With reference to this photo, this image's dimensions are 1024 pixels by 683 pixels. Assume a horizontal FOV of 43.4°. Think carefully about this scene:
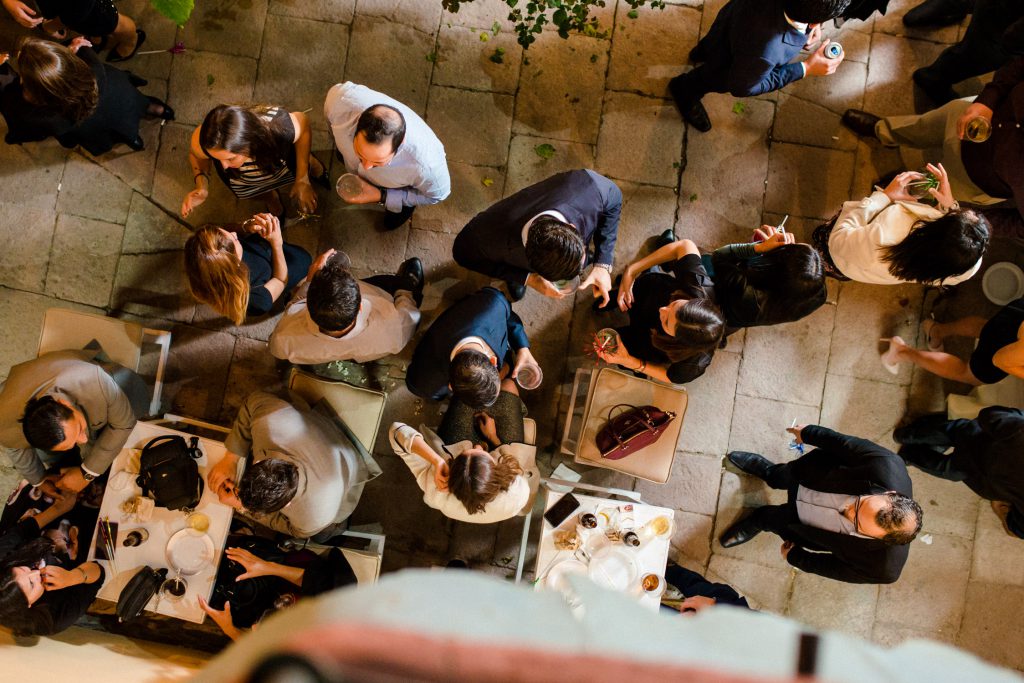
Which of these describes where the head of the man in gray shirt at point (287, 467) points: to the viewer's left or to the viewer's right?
to the viewer's left

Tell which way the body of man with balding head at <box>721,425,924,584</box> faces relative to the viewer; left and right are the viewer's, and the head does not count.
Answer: facing to the left of the viewer

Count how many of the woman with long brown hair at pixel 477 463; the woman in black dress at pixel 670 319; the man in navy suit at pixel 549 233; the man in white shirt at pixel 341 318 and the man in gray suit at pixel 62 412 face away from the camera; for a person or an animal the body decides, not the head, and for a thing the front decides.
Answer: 2

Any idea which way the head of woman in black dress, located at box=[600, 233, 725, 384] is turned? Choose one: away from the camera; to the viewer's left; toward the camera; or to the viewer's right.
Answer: to the viewer's left

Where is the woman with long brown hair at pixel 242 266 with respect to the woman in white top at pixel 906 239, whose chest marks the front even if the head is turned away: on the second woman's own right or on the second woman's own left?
on the second woman's own left

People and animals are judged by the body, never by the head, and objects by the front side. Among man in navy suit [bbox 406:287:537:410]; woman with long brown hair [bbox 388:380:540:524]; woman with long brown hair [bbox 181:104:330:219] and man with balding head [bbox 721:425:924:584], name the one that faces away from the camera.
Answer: woman with long brown hair [bbox 388:380:540:524]

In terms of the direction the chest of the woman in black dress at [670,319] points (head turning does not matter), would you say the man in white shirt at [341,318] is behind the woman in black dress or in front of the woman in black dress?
in front

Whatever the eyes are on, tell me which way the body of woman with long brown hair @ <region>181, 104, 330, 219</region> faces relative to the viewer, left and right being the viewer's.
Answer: facing the viewer

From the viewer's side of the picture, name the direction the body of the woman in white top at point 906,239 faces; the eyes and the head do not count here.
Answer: away from the camera

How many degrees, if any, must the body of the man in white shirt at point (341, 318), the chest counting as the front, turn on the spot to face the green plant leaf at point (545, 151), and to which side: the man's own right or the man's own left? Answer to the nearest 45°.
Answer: approximately 45° to the man's own right

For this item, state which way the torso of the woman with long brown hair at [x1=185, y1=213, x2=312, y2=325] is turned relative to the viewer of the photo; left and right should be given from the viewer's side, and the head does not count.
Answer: facing away from the viewer and to the right of the viewer

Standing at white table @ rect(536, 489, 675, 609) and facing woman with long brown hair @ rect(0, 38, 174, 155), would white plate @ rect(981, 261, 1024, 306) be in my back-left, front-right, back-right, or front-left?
back-right

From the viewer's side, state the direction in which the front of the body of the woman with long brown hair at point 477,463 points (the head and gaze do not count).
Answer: away from the camera

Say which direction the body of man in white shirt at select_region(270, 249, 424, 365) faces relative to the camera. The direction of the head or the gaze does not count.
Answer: away from the camera

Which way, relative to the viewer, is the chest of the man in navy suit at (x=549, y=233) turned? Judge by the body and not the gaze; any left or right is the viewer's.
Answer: facing the viewer and to the right of the viewer
